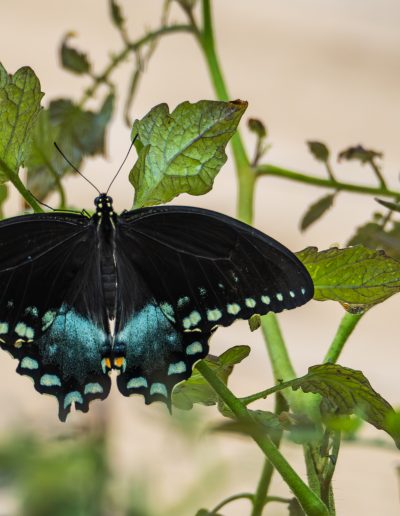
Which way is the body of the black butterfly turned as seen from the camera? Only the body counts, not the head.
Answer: away from the camera
